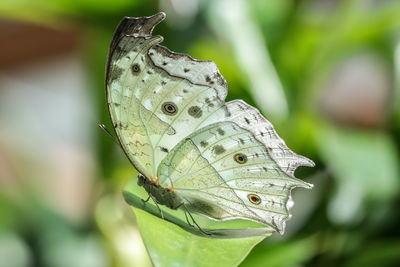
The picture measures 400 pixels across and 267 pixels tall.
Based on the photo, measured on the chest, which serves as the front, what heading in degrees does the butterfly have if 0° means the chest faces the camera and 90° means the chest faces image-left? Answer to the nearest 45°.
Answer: approximately 90°
